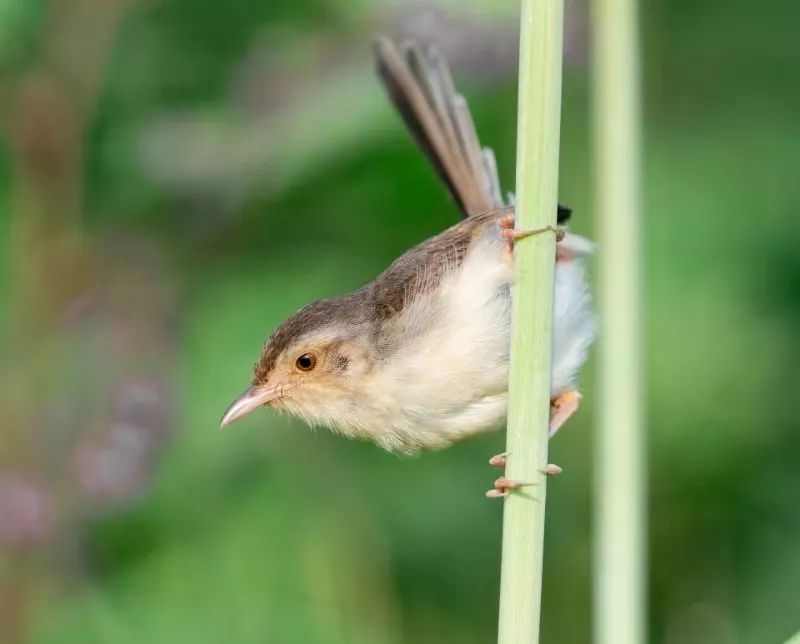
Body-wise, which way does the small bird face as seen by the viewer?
to the viewer's left
